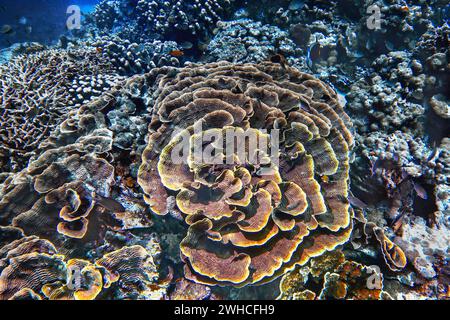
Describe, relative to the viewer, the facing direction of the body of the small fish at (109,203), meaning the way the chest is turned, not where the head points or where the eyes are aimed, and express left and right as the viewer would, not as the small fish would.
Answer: facing to the right of the viewer

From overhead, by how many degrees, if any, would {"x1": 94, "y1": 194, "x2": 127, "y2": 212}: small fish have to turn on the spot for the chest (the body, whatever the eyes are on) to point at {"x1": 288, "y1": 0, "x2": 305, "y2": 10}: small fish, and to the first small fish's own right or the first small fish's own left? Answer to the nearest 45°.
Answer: approximately 45° to the first small fish's own left

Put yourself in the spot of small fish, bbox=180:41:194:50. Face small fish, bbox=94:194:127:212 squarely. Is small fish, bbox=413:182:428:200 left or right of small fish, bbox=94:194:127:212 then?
left

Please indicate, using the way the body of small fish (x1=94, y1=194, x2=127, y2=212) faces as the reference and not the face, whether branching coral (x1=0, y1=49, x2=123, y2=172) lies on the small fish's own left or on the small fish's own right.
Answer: on the small fish's own left

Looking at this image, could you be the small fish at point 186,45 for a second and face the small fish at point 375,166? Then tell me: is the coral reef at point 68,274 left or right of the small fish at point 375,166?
right
